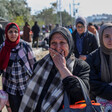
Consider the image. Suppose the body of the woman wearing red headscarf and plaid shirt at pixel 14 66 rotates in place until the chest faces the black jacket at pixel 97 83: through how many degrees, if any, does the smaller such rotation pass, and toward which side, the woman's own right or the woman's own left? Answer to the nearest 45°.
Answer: approximately 45° to the woman's own left

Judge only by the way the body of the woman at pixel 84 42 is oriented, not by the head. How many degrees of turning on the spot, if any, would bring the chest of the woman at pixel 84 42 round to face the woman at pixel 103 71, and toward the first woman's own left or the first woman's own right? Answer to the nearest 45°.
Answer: approximately 45° to the first woman's own left

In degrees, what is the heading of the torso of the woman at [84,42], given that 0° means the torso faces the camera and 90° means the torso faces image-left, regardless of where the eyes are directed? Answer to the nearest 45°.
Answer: approximately 45°

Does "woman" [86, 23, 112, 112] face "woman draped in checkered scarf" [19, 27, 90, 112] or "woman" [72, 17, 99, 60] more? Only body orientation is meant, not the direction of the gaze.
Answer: the woman draped in checkered scarf

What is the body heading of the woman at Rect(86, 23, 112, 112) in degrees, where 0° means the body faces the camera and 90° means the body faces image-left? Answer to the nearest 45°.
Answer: approximately 0°

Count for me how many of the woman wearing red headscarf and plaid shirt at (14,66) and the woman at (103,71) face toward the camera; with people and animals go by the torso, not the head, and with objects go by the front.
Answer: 2

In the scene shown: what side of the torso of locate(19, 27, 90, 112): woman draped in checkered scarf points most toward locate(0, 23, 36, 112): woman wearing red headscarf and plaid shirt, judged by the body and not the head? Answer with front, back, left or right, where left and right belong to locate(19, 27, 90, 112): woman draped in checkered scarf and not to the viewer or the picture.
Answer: right

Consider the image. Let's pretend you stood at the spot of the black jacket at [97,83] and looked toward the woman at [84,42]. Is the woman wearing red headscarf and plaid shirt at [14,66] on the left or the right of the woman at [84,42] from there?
left
